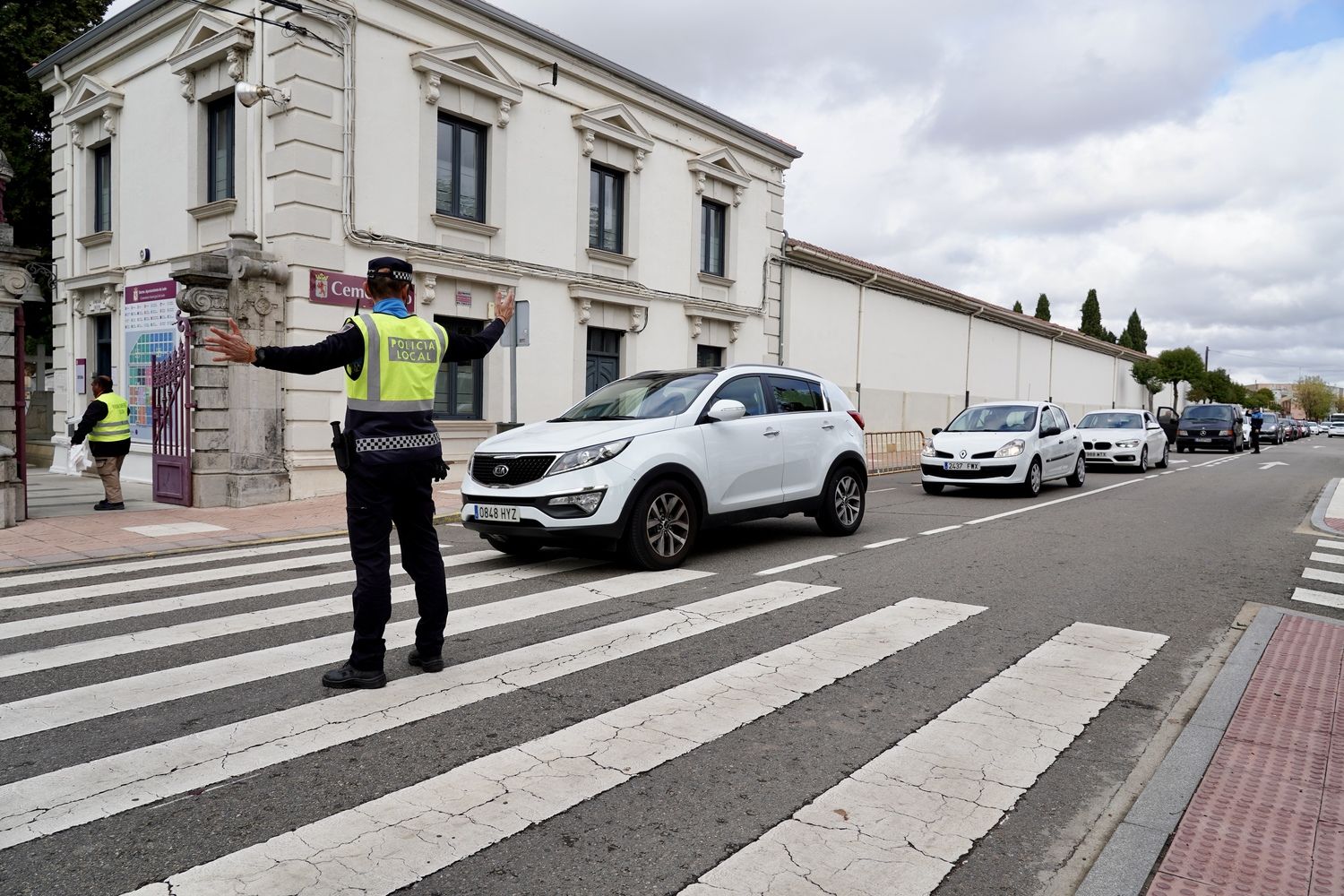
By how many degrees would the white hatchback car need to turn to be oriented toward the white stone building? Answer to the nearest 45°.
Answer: approximately 45° to its right

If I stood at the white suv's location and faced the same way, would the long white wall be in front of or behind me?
behind

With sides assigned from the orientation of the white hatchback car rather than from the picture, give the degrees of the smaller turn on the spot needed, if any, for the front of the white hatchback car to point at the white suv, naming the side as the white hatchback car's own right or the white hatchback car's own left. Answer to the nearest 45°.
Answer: approximately 45° to the white hatchback car's own left

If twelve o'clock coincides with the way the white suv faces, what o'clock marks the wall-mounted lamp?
The wall-mounted lamp is roughly at 3 o'clock from the white suv.

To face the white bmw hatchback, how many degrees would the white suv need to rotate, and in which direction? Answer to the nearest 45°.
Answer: approximately 180°

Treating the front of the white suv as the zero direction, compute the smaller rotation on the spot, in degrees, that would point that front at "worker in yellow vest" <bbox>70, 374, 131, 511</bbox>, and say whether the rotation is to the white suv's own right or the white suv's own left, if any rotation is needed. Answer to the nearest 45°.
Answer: approximately 90° to the white suv's own right

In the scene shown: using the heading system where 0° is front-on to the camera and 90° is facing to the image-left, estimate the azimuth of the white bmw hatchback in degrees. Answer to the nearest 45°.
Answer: approximately 45°

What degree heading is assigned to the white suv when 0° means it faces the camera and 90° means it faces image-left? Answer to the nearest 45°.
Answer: approximately 45°
